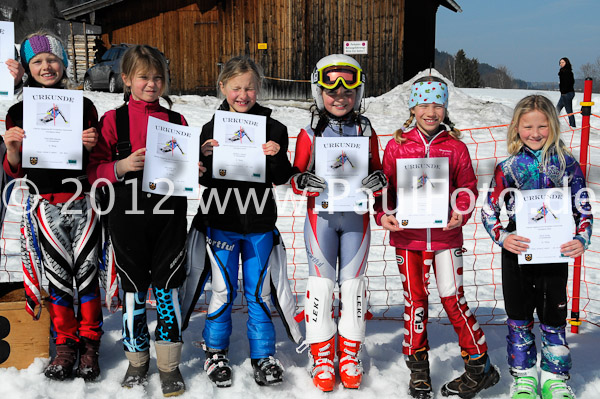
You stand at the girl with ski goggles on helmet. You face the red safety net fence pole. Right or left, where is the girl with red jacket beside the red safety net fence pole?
right

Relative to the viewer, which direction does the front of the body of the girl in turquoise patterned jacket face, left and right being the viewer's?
facing the viewer

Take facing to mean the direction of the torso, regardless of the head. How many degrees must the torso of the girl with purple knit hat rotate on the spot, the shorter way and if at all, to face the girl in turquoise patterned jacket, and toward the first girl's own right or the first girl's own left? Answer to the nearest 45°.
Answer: approximately 45° to the first girl's own left

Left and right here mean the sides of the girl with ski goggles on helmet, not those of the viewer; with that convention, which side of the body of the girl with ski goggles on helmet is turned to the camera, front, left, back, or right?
front

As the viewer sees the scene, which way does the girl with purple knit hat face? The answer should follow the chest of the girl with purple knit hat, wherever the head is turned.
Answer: toward the camera

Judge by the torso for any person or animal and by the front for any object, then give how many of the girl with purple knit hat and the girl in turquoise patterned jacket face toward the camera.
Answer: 2

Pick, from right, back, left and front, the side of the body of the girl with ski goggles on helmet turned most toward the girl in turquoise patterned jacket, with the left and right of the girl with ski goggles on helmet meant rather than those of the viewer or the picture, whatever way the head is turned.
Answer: left

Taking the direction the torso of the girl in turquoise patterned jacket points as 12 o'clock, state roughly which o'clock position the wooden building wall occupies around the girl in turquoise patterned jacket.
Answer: The wooden building wall is roughly at 5 o'clock from the girl in turquoise patterned jacket.

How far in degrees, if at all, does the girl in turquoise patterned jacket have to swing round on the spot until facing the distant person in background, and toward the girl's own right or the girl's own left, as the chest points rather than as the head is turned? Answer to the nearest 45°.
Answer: approximately 180°

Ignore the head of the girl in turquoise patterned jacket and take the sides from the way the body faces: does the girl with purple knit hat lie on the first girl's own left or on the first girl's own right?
on the first girl's own right

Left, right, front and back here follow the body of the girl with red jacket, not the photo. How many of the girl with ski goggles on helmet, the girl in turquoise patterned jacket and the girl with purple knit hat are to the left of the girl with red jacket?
1
